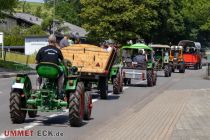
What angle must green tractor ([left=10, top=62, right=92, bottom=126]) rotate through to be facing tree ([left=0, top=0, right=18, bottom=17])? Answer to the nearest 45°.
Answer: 0° — it already faces it

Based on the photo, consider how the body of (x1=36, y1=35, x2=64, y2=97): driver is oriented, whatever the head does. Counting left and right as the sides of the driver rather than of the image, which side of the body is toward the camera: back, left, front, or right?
back

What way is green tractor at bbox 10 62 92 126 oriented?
away from the camera

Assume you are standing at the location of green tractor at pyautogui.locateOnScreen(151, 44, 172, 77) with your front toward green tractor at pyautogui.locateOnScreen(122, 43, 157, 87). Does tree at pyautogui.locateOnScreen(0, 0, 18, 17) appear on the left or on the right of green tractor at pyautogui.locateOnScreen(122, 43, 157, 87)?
right
